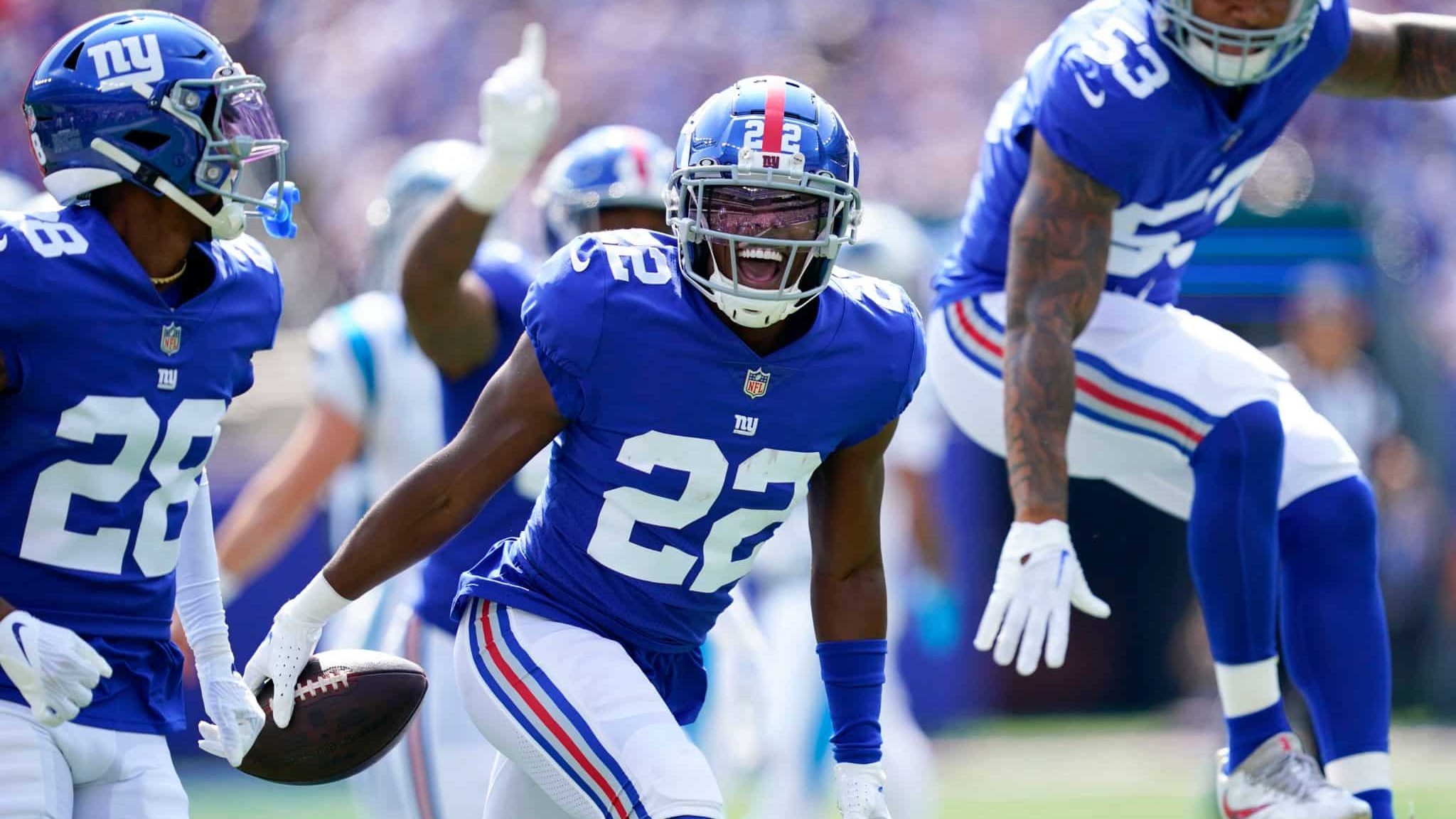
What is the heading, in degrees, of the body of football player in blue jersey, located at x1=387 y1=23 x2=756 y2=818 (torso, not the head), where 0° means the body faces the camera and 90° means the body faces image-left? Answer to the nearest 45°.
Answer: approximately 315°

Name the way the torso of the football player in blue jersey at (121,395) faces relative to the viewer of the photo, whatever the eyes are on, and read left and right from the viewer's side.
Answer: facing the viewer and to the right of the viewer

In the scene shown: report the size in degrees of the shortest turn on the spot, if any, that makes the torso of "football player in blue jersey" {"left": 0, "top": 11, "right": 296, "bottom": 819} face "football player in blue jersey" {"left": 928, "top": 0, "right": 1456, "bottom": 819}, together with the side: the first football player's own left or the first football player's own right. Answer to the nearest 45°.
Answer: approximately 45° to the first football player's own left

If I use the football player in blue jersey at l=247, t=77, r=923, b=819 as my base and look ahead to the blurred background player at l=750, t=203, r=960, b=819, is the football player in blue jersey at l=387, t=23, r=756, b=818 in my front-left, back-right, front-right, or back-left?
front-left

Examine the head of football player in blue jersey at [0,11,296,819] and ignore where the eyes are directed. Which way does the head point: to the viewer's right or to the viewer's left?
to the viewer's right

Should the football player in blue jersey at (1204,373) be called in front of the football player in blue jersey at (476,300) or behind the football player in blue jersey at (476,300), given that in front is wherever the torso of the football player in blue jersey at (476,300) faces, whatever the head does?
in front

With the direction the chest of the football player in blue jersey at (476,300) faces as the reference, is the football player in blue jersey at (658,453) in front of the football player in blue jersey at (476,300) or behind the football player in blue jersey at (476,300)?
in front

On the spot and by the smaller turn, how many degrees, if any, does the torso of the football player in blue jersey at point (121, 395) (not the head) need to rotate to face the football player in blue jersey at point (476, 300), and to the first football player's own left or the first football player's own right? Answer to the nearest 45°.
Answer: approximately 90° to the first football player's own left

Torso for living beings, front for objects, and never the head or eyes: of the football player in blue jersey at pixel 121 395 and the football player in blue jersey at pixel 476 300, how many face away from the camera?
0

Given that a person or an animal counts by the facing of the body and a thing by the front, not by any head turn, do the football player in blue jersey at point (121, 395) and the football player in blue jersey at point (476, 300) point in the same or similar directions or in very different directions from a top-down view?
same or similar directions
